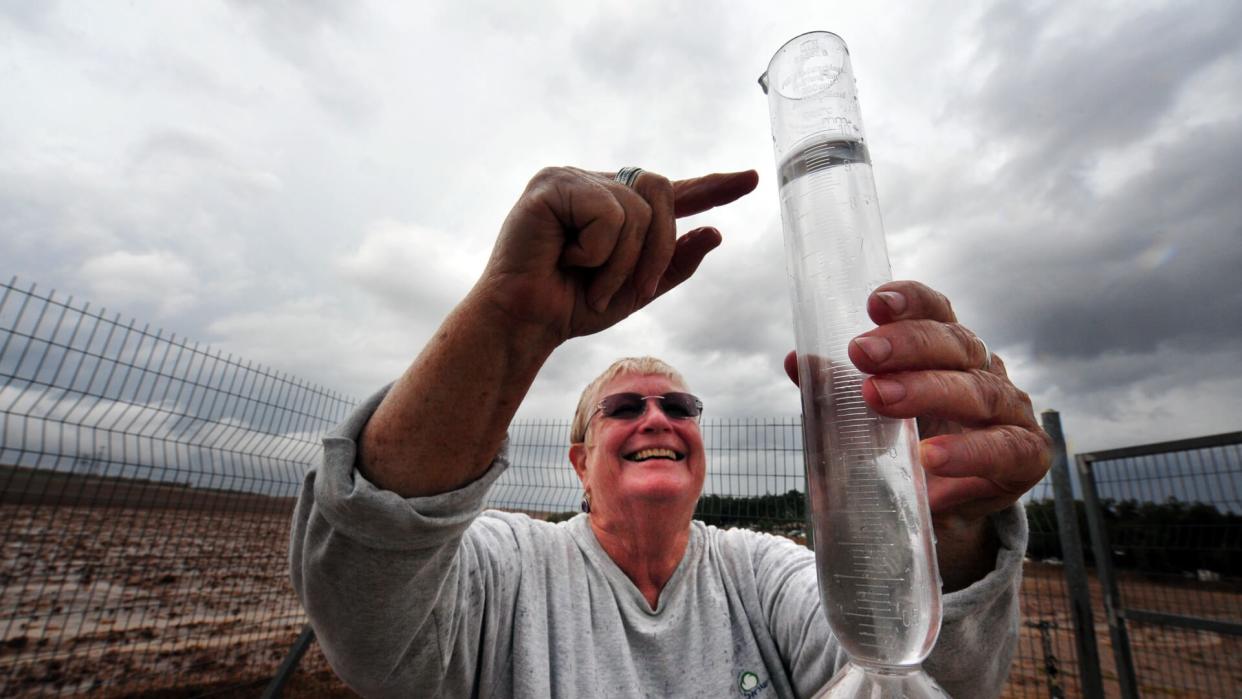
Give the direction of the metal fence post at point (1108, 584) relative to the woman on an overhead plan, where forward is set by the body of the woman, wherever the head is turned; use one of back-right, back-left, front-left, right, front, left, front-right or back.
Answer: back-left

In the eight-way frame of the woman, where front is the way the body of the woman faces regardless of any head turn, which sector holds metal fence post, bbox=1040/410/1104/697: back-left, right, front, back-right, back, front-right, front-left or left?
back-left

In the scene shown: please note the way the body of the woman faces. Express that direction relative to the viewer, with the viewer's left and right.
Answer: facing the viewer

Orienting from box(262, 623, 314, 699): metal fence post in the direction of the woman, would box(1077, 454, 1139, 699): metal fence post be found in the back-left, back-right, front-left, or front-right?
front-left

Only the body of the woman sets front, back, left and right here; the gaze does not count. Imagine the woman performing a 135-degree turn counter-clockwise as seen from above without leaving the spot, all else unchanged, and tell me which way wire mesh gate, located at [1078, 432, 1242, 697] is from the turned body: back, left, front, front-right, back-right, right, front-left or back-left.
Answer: front

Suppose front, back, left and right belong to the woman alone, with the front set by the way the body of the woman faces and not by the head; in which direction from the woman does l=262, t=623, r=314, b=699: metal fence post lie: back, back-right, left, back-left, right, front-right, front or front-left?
back-right

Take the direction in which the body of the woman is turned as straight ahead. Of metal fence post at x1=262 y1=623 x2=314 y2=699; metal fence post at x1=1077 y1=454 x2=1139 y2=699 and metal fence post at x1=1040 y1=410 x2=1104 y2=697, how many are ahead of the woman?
0
